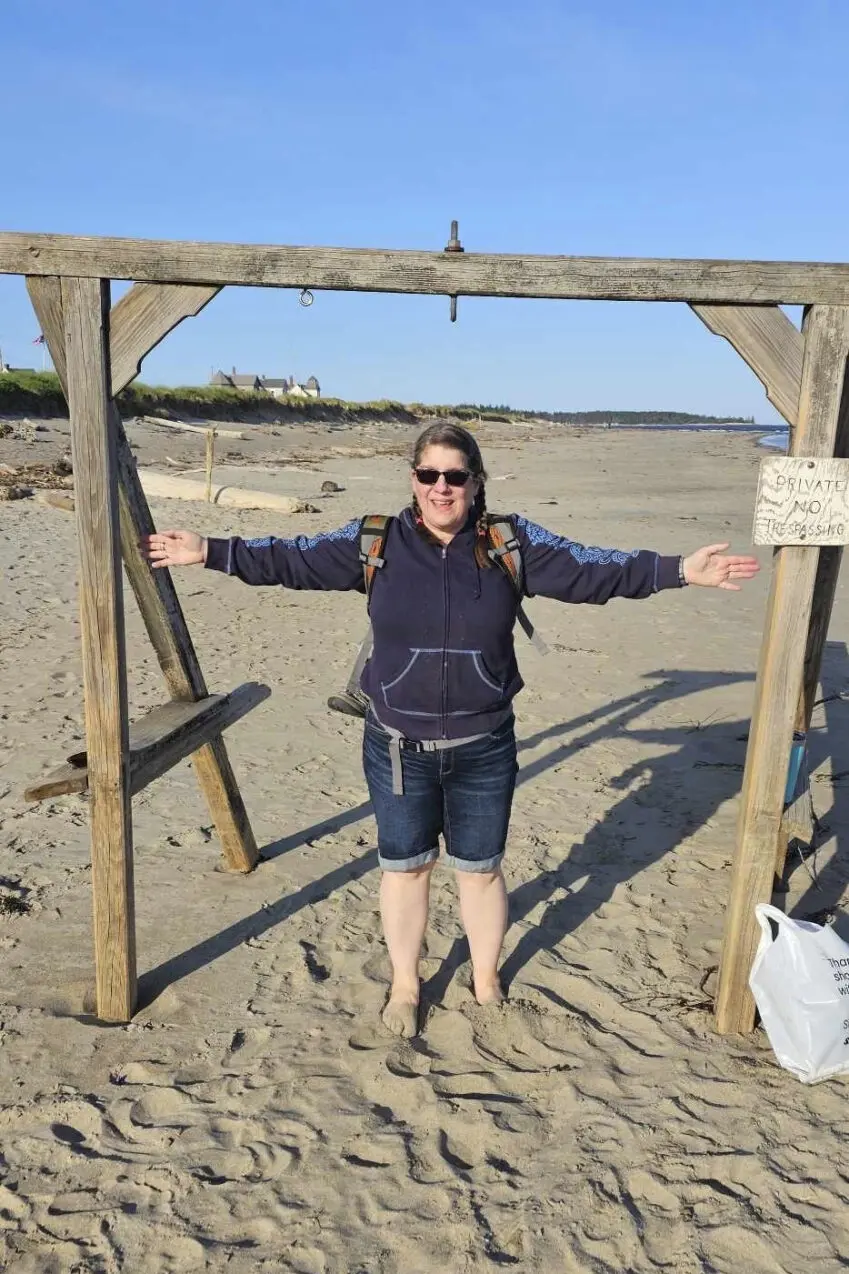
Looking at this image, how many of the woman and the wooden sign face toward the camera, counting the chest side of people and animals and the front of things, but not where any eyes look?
2

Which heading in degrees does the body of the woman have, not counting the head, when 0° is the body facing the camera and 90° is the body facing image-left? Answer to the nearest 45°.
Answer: approximately 0°

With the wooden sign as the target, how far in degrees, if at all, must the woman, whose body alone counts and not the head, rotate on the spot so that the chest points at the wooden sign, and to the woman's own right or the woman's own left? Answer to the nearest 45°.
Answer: approximately 90° to the woman's own left

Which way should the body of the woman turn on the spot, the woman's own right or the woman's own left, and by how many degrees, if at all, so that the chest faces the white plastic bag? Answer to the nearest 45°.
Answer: approximately 90° to the woman's own left

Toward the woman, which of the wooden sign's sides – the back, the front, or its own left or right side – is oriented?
right
